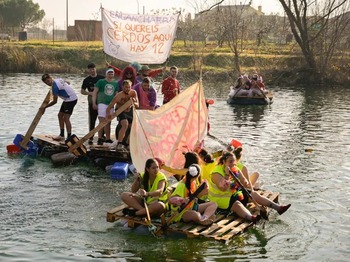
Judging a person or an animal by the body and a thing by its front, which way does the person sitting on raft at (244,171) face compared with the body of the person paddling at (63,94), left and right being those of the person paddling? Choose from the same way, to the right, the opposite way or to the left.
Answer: the opposite way

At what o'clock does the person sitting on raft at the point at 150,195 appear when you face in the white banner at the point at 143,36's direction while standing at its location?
The person sitting on raft is roughly at 12 o'clock from the white banner.
